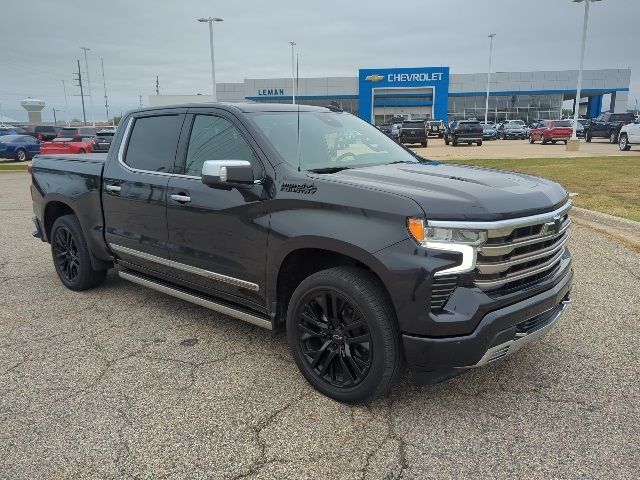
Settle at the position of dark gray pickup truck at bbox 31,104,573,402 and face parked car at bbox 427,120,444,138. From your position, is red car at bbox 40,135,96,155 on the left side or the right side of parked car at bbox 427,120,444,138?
left

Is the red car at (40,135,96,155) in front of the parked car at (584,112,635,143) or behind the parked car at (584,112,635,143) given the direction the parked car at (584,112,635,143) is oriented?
in front

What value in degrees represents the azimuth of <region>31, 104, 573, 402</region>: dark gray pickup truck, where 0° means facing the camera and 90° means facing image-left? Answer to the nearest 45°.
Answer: approximately 315°

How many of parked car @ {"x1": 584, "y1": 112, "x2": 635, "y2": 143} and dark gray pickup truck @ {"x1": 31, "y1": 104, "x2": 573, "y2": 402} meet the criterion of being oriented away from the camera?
0

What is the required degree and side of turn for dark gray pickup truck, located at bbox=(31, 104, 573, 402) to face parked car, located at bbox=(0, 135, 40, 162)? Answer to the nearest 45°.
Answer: approximately 180°

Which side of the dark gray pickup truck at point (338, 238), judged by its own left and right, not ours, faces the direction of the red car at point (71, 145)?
back

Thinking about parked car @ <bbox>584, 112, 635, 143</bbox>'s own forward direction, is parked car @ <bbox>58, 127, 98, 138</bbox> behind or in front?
in front

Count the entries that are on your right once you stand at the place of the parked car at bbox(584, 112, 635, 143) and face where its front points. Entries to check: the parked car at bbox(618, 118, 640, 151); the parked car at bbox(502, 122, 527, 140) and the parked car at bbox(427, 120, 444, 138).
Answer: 2

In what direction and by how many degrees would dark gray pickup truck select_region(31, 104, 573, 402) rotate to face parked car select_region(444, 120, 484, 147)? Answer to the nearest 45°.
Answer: approximately 135° to its left

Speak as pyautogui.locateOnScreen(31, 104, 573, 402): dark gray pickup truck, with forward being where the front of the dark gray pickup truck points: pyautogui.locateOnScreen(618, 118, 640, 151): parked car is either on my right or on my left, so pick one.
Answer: on my left

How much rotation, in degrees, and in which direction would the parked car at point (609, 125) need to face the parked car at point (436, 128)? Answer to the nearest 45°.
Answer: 0° — it already faces it

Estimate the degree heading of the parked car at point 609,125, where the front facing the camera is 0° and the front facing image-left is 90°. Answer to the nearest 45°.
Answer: approximately 45°

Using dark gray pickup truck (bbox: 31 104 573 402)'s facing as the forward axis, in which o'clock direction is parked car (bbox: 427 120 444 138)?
The parked car is roughly at 8 o'clock from the dark gray pickup truck.
